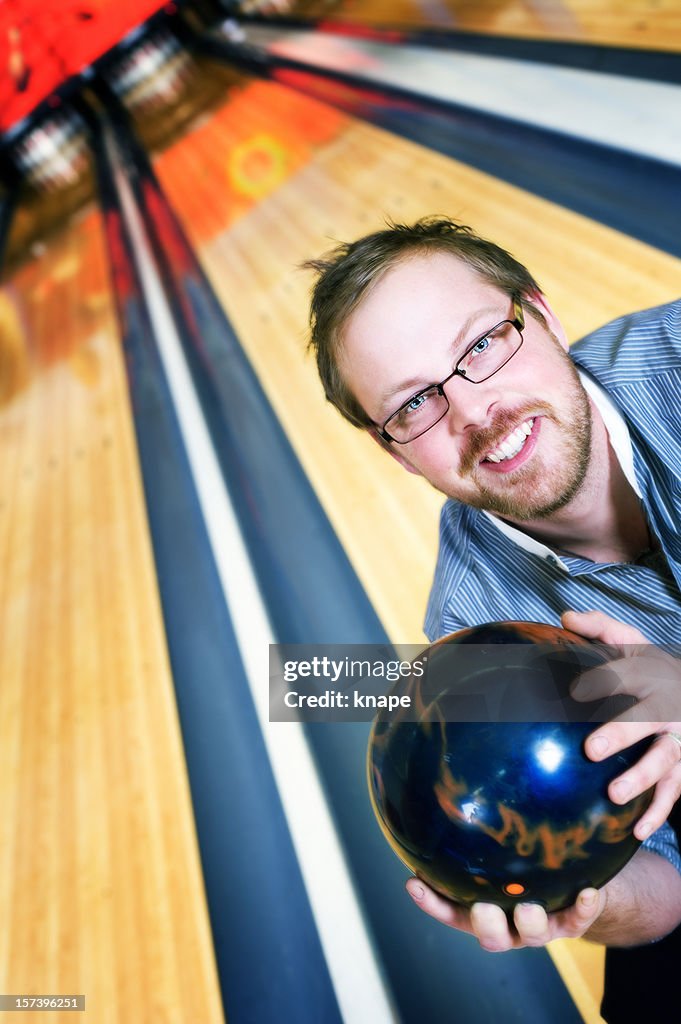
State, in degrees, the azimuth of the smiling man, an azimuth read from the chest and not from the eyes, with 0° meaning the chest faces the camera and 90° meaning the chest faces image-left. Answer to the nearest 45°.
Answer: approximately 0°
